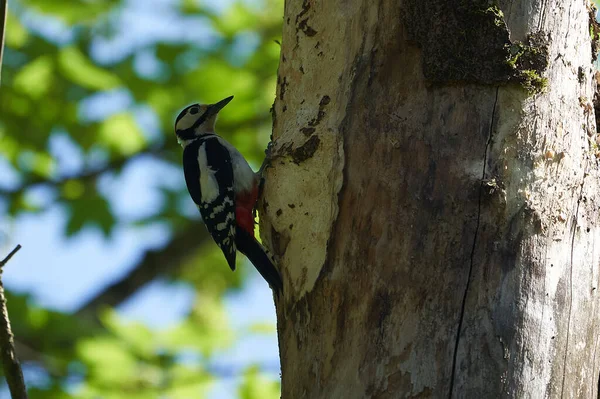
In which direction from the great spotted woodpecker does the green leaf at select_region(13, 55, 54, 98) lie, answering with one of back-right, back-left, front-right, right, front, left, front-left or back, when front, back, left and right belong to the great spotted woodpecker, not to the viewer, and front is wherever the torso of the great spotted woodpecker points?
back-left

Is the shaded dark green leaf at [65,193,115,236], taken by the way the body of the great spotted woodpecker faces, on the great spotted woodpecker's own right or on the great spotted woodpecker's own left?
on the great spotted woodpecker's own left

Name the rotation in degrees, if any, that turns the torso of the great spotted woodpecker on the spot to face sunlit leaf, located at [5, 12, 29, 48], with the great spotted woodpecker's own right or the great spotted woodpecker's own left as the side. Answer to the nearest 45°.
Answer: approximately 135° to the great spotted woodpecker's own left

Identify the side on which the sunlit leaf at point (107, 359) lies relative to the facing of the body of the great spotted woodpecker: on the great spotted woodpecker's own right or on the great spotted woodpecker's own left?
on the great spotted woodpecker's own left

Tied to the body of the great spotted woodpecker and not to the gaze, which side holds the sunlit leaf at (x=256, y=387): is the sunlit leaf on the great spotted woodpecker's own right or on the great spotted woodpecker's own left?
on the great spotted woodpecker's own left

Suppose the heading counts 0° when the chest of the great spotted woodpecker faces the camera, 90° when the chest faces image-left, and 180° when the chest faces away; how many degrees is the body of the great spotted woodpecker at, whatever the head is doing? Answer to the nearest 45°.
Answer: approximately 270°
